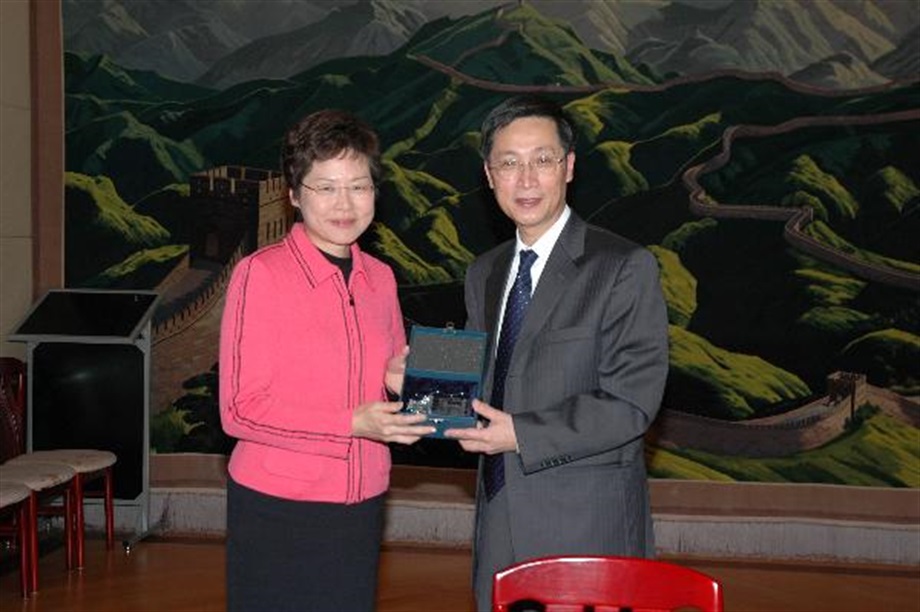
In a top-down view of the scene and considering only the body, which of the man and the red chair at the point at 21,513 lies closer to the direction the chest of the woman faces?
the man

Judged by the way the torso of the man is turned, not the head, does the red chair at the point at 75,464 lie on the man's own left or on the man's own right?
on the man's own right

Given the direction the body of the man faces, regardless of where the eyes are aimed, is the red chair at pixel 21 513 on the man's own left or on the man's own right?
on the man's own right

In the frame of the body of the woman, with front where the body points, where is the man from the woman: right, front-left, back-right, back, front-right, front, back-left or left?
front-left

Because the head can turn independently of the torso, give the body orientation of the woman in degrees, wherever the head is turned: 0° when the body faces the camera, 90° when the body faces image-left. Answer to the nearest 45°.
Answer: approximately 315°

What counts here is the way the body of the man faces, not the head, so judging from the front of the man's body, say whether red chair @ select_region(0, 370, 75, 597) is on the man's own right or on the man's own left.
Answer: on the man's own right

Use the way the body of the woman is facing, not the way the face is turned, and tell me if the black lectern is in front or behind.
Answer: behind

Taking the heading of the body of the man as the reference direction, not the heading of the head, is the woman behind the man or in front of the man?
in front
